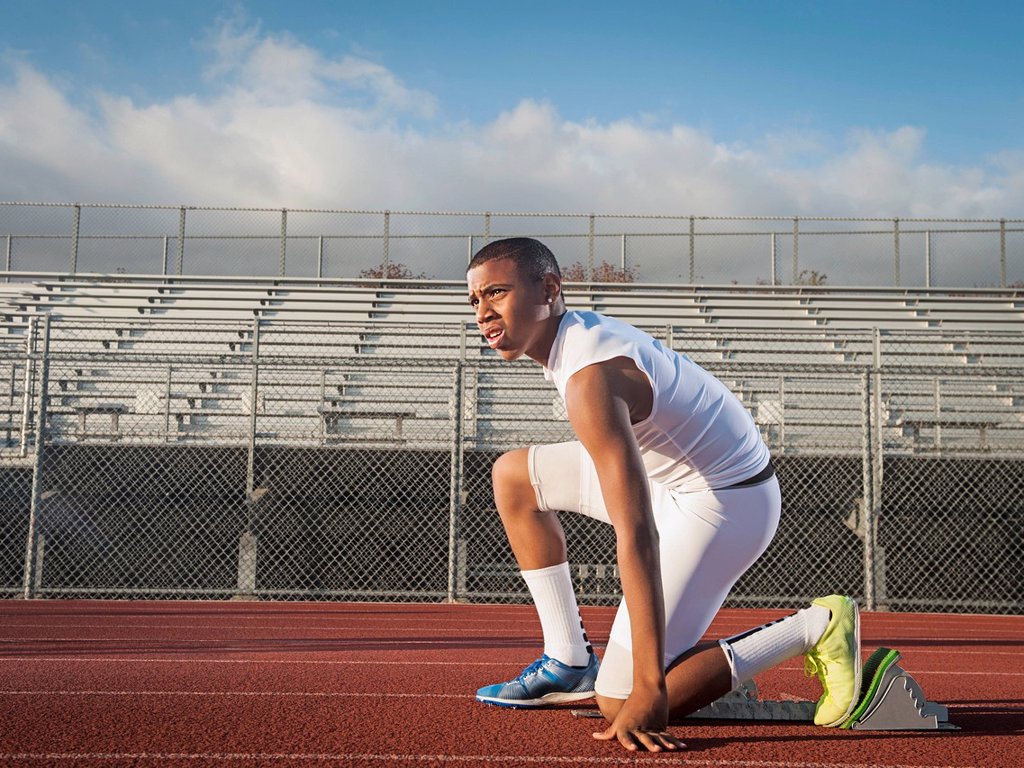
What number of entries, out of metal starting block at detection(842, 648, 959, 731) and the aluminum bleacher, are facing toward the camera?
1

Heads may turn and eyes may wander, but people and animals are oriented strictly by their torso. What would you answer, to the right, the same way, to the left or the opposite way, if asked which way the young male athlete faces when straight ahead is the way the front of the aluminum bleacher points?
to the right

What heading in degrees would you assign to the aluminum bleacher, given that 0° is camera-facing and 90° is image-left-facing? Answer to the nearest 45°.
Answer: approximately 0°

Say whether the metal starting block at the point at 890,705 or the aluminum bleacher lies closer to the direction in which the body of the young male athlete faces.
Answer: the aluminum bleacher

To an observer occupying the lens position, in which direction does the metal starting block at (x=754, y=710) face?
facing to the left of the viewer

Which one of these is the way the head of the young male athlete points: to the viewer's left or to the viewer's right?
to the viewer's left

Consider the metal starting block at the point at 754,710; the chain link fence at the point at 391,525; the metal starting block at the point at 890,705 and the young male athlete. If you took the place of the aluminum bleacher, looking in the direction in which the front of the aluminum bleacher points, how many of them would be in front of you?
4

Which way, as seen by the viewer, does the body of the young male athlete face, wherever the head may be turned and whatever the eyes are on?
to the viewer's left

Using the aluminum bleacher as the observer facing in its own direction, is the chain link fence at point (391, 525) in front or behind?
in front

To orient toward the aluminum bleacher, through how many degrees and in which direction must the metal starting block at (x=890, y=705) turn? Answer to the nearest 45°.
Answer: approximately 45° to its right

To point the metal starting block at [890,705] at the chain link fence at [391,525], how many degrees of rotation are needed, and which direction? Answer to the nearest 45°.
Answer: approximately 45° to its right

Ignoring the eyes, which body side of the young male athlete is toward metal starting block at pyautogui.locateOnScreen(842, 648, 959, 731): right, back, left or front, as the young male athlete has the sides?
back

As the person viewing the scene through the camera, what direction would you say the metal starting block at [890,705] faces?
facing to the left of the viewer
